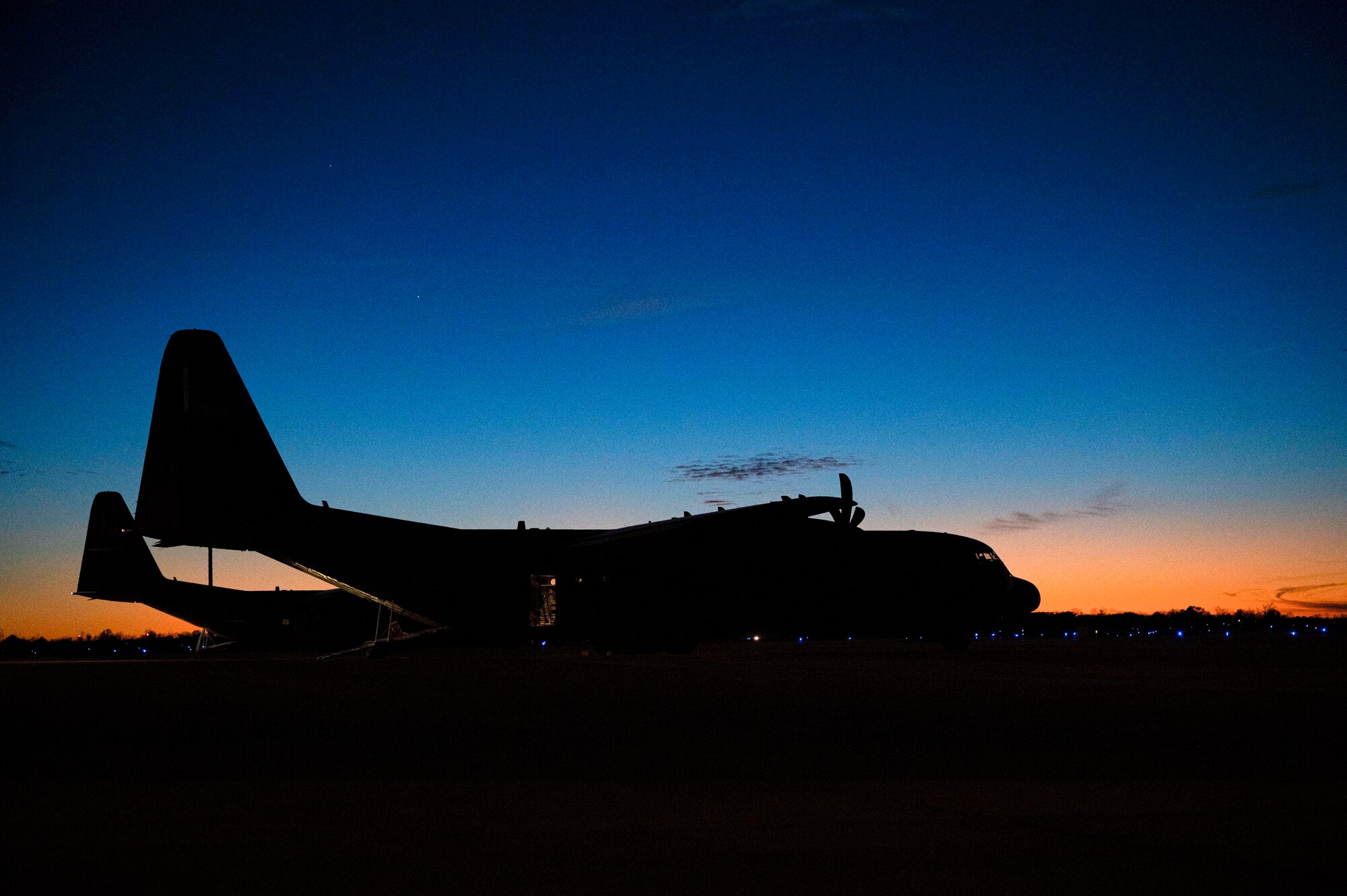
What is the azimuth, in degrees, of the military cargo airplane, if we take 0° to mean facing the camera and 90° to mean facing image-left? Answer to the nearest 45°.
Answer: approximately 270°

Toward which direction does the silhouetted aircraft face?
to the viewer's right

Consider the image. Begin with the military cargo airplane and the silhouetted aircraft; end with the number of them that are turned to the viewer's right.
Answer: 2
